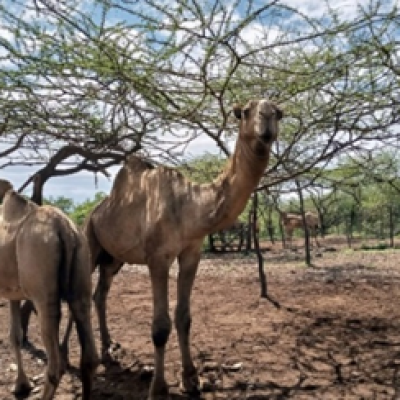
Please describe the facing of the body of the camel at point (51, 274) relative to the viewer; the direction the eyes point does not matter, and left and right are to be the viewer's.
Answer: facing away from the viewer and to the left of the viewer

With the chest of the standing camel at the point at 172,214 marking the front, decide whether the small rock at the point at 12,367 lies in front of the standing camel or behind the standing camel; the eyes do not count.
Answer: behind

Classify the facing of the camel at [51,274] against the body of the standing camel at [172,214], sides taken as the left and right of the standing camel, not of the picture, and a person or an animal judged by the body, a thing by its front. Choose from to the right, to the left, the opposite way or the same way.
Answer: the opposite way

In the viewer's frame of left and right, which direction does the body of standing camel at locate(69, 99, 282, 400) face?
facing the viewer and to the right of the viewer

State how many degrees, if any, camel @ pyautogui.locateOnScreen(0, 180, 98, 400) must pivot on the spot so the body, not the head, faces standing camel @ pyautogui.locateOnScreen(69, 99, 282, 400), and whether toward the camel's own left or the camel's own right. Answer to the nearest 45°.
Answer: approximately 90° to the camel's own right

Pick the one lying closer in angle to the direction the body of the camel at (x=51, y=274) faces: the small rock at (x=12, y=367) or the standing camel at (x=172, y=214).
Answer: the small rock

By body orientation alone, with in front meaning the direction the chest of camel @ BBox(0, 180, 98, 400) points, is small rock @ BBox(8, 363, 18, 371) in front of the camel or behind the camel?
in front
